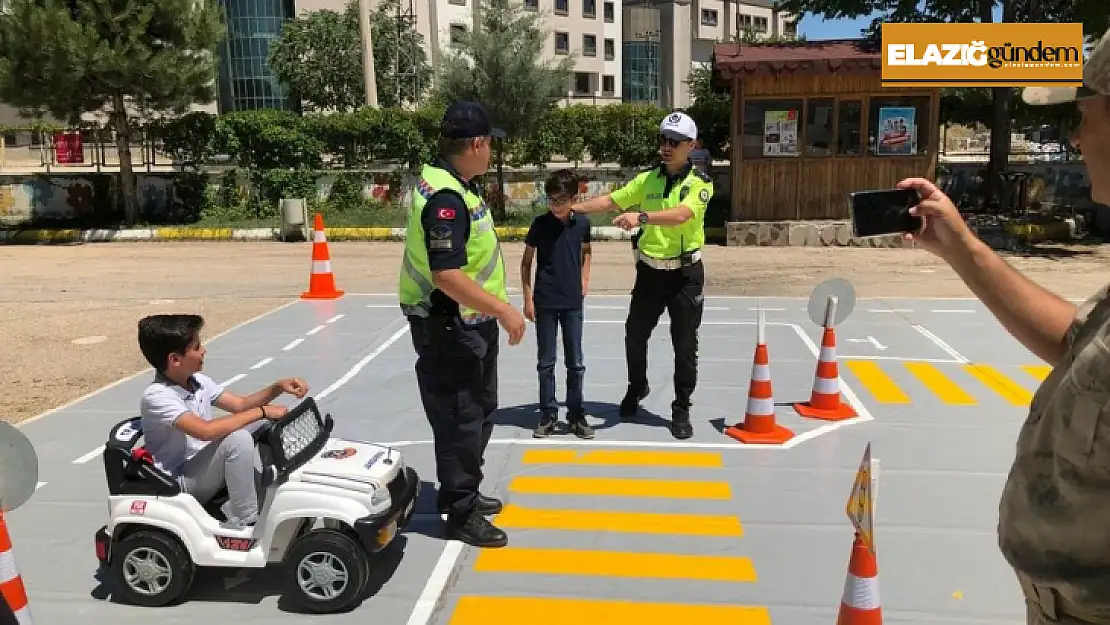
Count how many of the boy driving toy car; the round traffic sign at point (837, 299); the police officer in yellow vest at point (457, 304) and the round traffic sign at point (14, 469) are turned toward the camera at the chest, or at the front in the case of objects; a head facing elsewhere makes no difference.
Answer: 0

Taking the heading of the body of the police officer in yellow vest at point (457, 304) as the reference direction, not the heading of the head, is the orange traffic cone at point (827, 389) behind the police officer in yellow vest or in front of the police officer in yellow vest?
in front

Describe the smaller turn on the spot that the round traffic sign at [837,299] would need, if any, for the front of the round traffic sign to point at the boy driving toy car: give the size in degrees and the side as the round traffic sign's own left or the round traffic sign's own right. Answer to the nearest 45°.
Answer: approximately 135° to the round traffic sign's own left

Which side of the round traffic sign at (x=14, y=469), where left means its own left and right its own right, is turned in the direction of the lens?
back

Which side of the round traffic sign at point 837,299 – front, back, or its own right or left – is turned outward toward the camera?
back

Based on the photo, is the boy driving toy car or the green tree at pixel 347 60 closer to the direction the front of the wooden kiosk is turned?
the boy driving toy car

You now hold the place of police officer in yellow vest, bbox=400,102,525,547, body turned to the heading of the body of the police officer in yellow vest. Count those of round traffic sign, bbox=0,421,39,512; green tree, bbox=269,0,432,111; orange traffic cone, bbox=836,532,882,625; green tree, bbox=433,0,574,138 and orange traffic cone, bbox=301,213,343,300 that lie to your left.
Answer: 3

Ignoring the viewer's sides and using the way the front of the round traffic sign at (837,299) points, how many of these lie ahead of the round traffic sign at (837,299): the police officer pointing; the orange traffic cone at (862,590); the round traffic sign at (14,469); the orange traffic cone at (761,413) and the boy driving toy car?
0

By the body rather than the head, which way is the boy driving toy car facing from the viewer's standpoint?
to the viewer's right

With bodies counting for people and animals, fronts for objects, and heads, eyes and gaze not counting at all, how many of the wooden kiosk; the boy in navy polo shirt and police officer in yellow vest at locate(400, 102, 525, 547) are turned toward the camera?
2

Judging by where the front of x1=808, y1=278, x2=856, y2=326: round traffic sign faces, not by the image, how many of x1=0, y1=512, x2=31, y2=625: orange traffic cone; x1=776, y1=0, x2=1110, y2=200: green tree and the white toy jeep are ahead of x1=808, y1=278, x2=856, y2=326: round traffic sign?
1

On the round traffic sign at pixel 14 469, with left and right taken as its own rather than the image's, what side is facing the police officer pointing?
right

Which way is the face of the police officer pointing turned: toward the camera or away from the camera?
toward the camera

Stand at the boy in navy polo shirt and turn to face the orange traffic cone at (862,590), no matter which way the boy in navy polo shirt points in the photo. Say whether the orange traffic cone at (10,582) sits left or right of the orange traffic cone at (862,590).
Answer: right

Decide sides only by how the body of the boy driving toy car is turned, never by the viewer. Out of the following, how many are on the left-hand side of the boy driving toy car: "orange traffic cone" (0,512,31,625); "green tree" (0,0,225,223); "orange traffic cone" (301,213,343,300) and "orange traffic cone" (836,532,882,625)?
2

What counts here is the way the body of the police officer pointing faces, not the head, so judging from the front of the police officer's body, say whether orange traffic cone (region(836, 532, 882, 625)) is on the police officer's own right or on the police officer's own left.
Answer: on the police officer's own left

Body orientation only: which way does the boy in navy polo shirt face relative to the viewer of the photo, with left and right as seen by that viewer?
facing the viewer

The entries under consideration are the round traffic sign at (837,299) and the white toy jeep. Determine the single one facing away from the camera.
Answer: the round traffic sign

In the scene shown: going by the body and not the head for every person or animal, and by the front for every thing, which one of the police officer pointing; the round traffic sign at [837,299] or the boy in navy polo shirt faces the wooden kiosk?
the round traffic sign

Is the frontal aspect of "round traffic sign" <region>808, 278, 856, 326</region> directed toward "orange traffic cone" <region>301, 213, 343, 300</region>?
no

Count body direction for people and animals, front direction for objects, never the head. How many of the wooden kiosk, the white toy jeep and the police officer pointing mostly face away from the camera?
0
